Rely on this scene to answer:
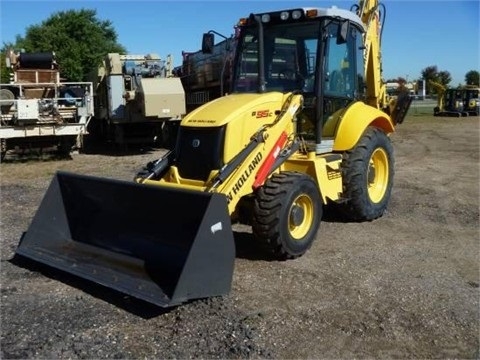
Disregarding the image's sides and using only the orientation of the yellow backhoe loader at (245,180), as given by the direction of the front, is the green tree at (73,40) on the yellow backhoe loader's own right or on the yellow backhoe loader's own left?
on the yellow backhoe loader's own right

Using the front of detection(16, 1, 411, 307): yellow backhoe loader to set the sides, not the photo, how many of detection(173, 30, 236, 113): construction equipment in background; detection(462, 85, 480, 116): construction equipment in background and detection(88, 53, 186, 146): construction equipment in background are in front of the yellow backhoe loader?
0

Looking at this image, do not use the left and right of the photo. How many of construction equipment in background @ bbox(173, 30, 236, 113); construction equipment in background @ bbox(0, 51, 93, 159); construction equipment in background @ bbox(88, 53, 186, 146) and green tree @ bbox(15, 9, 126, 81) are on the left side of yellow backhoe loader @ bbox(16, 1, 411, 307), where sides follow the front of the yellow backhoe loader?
0

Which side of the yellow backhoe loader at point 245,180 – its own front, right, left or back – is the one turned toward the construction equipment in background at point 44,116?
right

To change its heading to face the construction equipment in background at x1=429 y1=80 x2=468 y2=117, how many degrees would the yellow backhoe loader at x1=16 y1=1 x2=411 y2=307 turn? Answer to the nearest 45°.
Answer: approximately 180°

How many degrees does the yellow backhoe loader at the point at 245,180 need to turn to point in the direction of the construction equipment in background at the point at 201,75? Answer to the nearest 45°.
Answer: approximately 135° to its right

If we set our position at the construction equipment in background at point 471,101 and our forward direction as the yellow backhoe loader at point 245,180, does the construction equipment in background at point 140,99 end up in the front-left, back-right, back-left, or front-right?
front-right

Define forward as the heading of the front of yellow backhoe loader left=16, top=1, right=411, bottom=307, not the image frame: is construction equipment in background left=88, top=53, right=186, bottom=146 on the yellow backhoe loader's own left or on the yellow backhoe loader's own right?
on the yellow backhoe loader's own right

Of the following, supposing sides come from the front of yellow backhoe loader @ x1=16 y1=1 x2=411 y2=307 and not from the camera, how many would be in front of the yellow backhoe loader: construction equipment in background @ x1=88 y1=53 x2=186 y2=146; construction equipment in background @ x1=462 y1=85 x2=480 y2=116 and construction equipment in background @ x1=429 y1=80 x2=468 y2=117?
0

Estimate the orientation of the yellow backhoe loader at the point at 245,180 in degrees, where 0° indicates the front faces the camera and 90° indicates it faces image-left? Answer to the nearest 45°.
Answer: approximately 45°

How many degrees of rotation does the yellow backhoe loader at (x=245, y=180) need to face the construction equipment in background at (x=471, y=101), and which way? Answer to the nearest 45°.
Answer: approximately 180°
